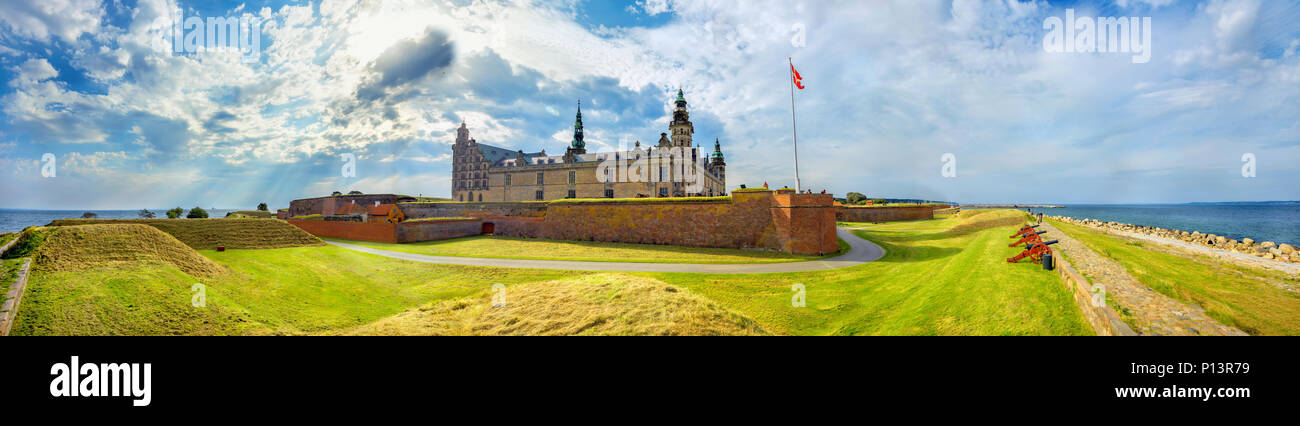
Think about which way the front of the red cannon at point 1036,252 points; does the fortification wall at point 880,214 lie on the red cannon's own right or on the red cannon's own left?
on the red cannon's own left

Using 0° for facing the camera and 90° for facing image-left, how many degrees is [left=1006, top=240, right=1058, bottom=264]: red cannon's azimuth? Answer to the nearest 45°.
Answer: approximately 270°

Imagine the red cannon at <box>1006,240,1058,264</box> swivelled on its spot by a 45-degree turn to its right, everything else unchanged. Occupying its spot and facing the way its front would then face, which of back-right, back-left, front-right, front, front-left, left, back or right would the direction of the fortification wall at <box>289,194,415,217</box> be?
back-right
